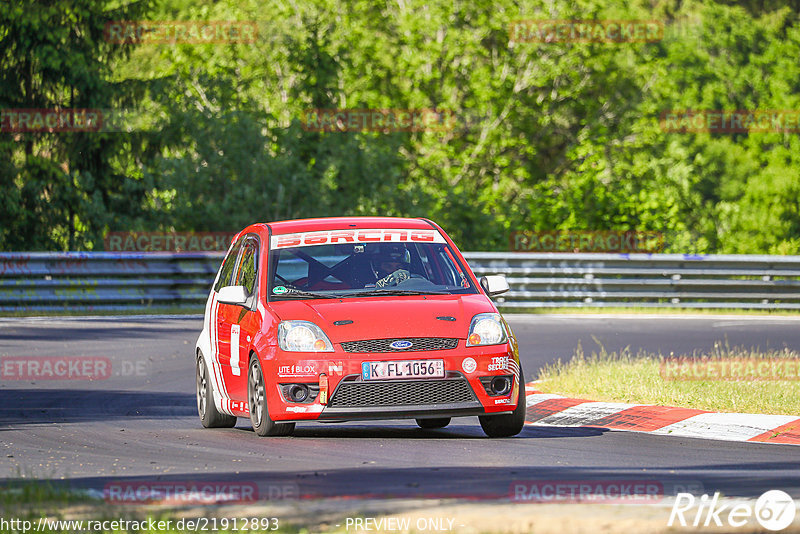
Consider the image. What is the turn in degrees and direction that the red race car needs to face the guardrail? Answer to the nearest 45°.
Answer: approximately 180°

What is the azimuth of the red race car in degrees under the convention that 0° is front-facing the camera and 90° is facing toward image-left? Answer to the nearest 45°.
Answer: approximately 0°
